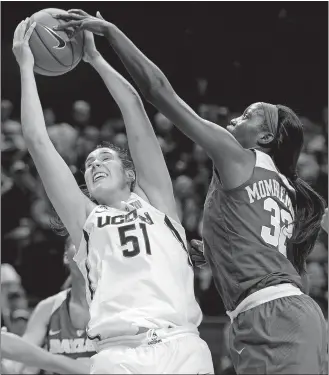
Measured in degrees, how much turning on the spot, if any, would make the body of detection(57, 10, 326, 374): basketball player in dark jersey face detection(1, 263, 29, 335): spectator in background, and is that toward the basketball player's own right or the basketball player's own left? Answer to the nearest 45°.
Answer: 0° — they already face them

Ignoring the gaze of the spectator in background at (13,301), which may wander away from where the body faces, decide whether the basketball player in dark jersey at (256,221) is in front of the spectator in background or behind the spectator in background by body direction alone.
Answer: in front

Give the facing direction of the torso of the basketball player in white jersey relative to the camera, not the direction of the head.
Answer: toward the camera

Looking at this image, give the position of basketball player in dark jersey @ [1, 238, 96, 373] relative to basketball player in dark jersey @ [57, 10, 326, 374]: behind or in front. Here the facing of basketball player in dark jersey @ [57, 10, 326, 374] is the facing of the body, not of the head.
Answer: in front

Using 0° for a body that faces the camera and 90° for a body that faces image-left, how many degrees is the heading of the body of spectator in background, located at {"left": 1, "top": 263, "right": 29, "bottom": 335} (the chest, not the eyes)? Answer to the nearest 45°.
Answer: approximately 315°

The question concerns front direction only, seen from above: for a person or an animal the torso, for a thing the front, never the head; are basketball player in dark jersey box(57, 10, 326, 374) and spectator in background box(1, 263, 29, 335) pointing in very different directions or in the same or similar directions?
very different directions

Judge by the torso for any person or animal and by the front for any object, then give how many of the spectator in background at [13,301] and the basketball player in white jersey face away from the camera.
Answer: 0

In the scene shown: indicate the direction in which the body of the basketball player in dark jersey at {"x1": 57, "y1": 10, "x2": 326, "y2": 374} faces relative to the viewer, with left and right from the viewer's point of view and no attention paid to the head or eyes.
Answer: facing away from the viewer and to the left of the viewer

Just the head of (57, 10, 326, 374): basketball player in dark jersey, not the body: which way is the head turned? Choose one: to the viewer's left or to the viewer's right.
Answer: to the viewer's left

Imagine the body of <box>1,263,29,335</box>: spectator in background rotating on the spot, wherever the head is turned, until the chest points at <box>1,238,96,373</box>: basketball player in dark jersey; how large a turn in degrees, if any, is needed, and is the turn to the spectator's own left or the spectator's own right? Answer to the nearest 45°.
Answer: approximately 45° to the spectator's own right
